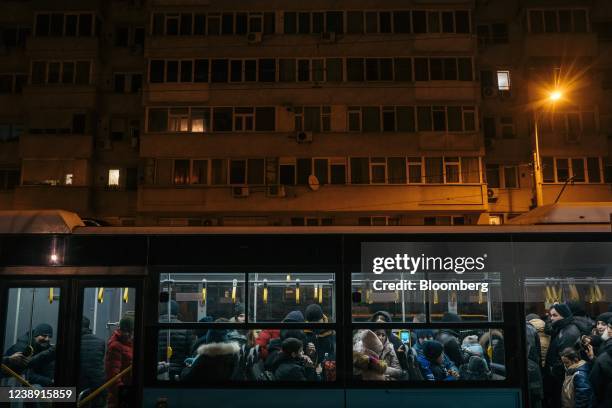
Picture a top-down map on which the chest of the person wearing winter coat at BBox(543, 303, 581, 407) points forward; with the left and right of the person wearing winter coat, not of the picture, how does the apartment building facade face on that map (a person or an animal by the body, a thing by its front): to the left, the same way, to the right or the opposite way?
to the left

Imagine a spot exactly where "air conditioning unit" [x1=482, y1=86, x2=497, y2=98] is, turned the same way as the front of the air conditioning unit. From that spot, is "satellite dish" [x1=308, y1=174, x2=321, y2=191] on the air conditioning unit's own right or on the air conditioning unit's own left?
on the air conditioning unit's own right

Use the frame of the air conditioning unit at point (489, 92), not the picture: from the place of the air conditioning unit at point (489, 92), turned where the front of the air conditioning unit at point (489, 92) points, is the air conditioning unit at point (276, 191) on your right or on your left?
on your right

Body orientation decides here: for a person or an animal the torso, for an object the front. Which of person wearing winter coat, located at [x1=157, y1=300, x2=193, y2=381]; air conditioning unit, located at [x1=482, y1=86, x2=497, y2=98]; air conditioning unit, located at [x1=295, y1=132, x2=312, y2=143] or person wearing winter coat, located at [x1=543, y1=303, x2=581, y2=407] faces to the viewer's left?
person wearing winter coat, located at [x1=543, y1=303, x2=581, y2=407]

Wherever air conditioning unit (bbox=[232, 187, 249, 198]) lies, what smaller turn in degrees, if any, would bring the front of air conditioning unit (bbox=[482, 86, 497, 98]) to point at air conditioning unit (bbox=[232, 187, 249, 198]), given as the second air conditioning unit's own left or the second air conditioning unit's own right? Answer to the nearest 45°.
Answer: approximately 45° to the second air conditioning unit's own right

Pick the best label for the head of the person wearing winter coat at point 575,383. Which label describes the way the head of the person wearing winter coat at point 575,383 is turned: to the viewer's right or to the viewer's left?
to the viewer's left
